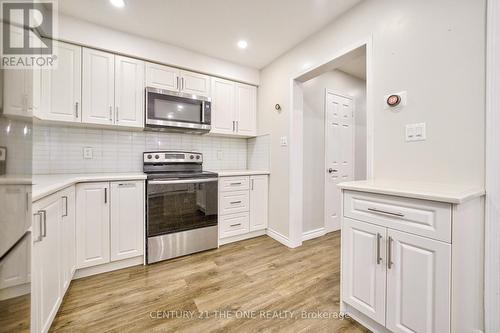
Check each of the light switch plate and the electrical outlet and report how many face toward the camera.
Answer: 2

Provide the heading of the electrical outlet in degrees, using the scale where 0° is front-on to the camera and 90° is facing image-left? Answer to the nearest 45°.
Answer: approximately 0°

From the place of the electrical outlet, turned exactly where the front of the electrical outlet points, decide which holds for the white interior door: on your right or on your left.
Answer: on your left

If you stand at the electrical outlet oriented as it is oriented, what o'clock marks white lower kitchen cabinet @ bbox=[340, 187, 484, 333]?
The white lower kitchen cabinet is roughly at 11 o'clock from the electrical outlet.

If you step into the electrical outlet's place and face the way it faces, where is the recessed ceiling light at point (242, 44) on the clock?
The recessed ceiling light is roughly at 10 o'clock from the electrical outlet.
